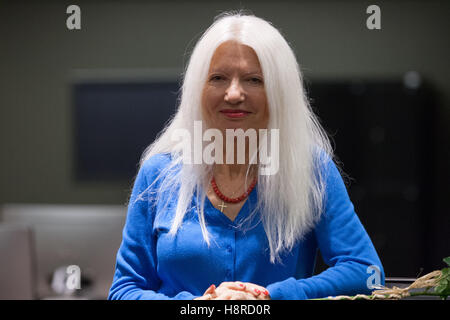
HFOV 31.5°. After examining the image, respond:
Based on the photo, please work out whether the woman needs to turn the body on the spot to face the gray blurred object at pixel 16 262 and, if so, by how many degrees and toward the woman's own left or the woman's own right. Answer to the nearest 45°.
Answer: approximately 135° to the woman's own right

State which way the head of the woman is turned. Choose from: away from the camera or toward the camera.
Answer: toward the camera

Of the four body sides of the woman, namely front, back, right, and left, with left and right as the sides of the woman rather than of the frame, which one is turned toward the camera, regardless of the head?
front
